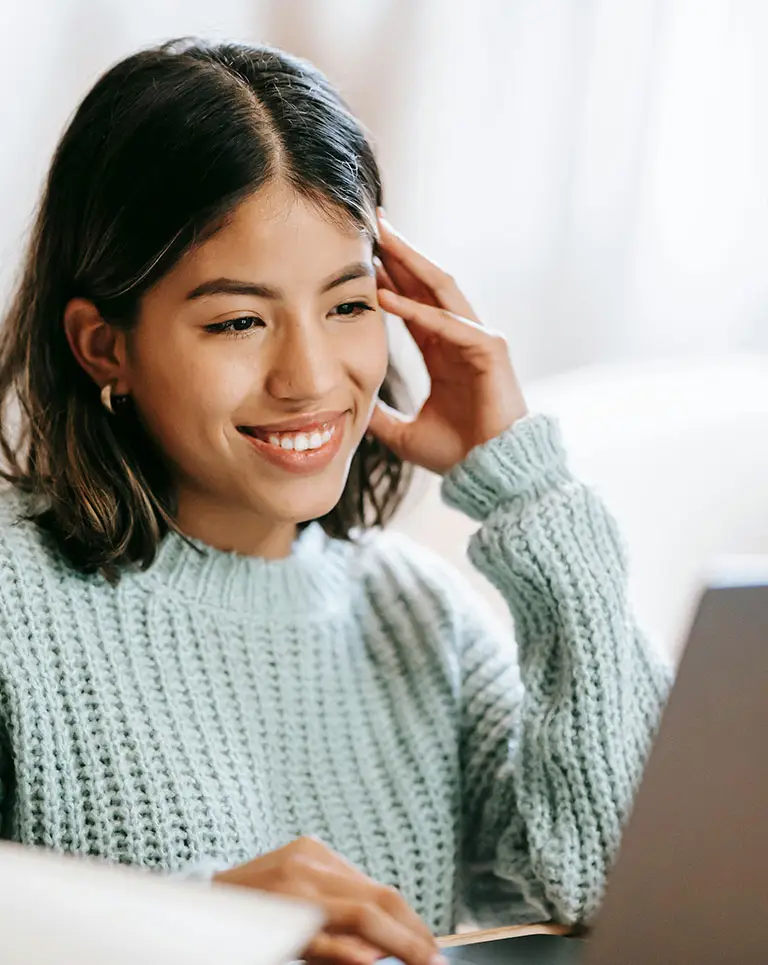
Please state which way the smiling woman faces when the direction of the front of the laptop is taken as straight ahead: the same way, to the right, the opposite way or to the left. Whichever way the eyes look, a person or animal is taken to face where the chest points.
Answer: the opposite way

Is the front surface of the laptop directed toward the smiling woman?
yes

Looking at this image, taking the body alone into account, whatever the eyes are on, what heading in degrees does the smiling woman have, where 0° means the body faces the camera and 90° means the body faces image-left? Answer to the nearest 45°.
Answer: approximately 315°

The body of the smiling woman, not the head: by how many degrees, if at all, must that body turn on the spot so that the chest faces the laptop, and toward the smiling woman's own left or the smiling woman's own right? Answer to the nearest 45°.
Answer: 0° — they already face it

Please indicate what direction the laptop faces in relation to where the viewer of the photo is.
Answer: facing away from the viewer and to the left of the viewer

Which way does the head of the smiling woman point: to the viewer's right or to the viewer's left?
to the viewer's right
